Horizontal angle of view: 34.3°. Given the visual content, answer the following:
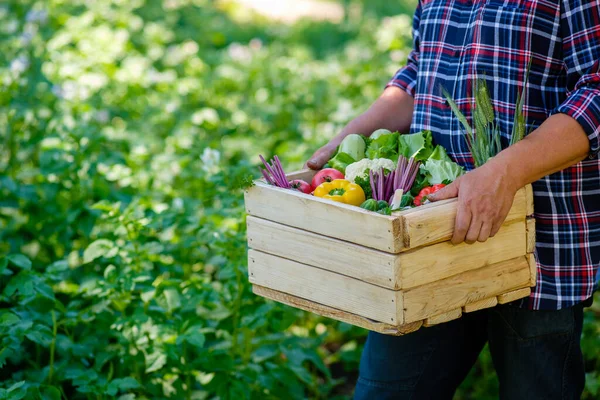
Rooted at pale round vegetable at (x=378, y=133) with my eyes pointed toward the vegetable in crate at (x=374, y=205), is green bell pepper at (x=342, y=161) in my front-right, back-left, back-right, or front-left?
front-right

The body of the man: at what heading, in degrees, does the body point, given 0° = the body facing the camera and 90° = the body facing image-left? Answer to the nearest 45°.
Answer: approximately 45°

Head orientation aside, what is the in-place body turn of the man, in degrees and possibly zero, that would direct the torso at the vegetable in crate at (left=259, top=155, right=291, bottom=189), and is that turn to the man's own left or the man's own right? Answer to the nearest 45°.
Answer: approximately 45° to the man's own right
